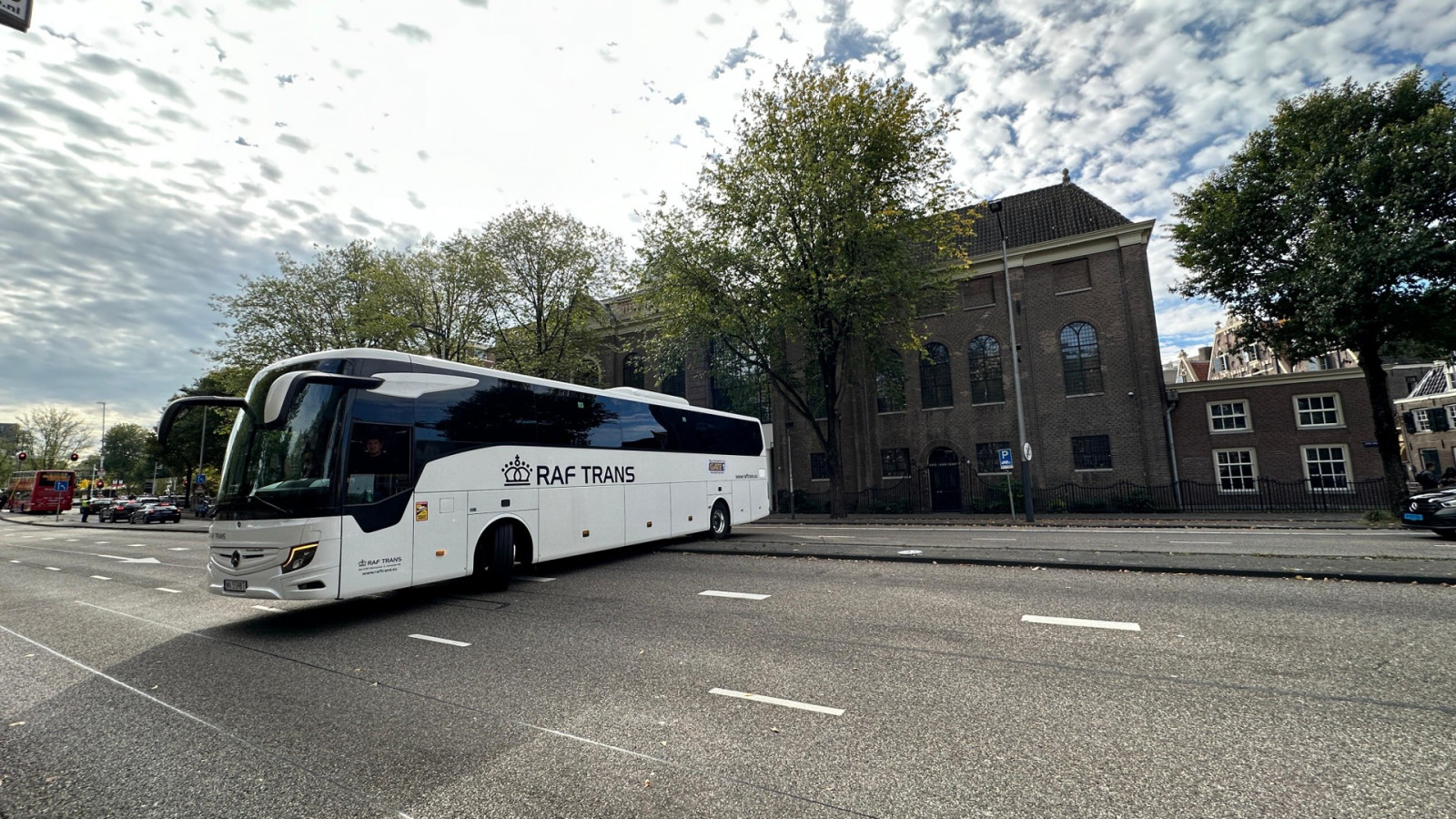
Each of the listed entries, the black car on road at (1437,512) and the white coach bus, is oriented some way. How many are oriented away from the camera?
0

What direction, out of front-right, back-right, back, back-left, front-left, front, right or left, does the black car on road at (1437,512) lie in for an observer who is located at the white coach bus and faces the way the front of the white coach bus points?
back-left

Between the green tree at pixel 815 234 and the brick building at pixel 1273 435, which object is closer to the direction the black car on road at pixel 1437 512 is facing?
the green tree

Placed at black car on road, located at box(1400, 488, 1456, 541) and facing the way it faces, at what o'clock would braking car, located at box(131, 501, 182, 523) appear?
braking car, located at box(131, 501, 182, 523) is roughly at 1 o'clock from black car on road, located at box(1400, 488, 1456, 541).

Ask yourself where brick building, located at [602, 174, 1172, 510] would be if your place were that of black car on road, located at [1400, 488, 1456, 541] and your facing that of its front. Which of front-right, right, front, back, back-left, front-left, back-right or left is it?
right

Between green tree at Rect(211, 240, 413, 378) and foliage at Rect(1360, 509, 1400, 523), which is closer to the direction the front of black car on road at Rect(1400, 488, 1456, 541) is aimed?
the green tree

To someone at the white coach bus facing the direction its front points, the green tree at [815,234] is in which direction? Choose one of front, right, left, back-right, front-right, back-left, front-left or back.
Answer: back

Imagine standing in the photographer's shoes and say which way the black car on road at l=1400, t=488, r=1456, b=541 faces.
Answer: facing the viewer and to the left of the viewer

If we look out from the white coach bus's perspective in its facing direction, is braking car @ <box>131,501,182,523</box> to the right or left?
on its right

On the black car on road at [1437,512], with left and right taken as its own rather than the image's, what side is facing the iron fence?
right

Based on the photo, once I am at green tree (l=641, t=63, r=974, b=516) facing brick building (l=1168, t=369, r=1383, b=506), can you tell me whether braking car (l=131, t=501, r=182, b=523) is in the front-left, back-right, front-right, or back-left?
back-left

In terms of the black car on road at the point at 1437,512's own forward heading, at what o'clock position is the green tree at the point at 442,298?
The green tree is roughly at 1 o'clock from the black car on road.

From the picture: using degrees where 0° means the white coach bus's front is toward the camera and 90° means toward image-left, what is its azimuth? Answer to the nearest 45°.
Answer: approximately 45°

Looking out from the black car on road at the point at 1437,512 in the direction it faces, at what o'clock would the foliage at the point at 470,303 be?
The foliage is roughly at 1 o'clock from the black car on road.
